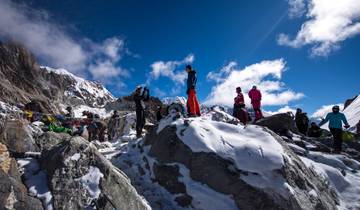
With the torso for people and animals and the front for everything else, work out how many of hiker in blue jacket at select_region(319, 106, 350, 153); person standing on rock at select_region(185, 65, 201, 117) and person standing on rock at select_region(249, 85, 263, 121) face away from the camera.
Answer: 1

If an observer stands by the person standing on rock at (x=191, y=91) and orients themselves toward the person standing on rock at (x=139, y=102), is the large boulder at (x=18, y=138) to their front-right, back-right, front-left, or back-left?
front-left

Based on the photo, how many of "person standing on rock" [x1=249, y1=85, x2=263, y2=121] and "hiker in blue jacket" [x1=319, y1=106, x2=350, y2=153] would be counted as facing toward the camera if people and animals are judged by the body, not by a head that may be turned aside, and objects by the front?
1
